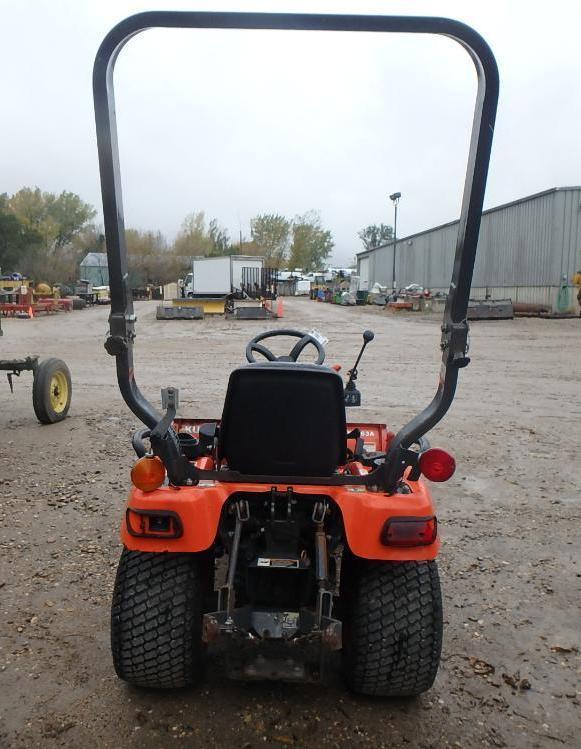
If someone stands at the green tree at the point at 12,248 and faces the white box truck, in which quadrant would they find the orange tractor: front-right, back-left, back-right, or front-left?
front-right

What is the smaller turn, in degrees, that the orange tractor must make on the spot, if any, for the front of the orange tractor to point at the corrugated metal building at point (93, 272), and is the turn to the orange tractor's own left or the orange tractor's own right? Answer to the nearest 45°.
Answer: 0° — it already faces it

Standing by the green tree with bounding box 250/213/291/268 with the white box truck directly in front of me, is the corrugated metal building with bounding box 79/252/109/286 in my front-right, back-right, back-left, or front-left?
front-right

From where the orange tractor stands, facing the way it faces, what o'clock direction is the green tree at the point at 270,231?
The green tree is roughly at 12 o'clock from the orange tractor.

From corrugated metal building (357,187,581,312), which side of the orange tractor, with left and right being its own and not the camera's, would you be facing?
front

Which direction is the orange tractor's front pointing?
away from the camera

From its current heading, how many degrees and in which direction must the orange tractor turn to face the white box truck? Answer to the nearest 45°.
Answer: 0° — it already faces it

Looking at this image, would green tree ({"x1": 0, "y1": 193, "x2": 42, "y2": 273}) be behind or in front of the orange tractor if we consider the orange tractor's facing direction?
in front
